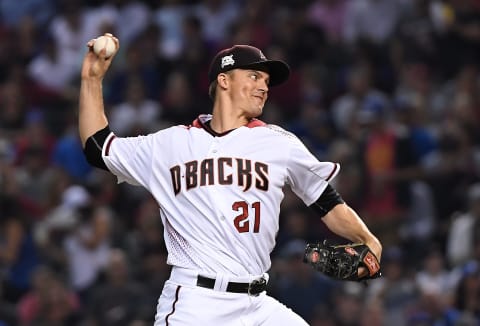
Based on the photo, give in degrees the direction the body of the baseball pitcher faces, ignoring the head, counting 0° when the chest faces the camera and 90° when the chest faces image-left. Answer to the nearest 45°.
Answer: approximately 315°
